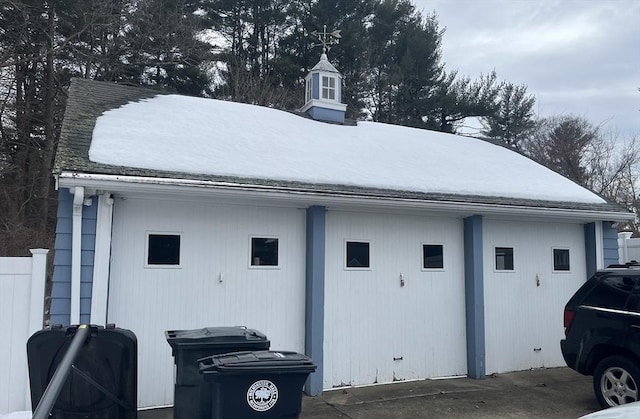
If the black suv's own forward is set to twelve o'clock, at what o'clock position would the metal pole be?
The metal pole is roughly at 4 o'clock from the black suv.

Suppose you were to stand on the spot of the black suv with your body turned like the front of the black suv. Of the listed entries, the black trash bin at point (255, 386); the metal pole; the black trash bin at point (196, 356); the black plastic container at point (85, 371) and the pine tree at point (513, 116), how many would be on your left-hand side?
1

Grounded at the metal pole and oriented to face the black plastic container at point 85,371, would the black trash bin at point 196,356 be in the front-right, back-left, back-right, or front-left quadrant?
front-right

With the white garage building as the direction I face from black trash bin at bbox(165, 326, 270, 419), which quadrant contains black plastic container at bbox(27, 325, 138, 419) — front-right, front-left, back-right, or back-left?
back-left

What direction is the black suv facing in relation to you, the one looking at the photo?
facing to the right of the viewer

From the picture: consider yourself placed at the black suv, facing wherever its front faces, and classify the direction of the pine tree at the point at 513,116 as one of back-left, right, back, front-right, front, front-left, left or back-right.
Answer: left

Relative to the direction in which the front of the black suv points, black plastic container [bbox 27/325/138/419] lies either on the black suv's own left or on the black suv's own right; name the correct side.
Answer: on the black suv's own right
